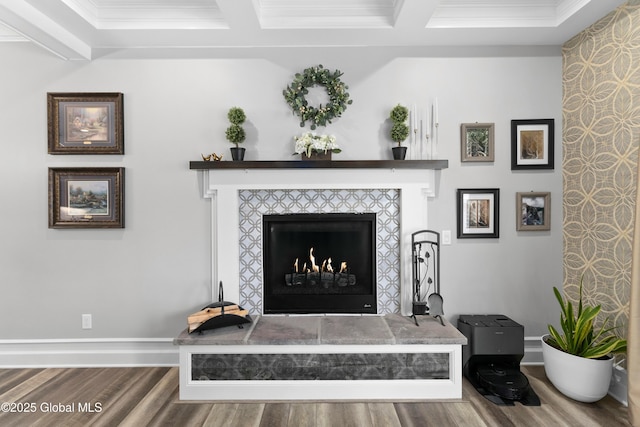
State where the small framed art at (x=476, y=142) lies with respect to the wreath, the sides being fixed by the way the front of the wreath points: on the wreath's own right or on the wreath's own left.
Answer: on the wreath's own left

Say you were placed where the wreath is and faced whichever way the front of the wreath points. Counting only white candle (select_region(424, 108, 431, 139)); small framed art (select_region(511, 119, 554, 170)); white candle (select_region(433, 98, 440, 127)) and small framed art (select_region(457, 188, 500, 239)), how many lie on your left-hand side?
4

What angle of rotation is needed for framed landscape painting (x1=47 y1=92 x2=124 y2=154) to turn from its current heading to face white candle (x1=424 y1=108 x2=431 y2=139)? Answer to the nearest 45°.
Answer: approximately 45° to its left

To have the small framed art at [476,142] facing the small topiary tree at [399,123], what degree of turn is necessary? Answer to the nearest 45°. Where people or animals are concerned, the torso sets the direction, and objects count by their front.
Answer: approximately 45° to its right

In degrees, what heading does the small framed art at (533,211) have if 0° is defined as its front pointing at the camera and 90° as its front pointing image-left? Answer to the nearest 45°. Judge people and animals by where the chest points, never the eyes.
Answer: approximately 0°

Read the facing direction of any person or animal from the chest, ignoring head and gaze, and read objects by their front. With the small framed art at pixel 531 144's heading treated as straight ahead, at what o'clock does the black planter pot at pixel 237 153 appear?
The black planter pot is roughly at 2 o'clock from the small framed art.

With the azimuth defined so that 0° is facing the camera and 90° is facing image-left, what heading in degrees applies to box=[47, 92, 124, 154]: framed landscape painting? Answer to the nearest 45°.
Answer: approximately 0°
